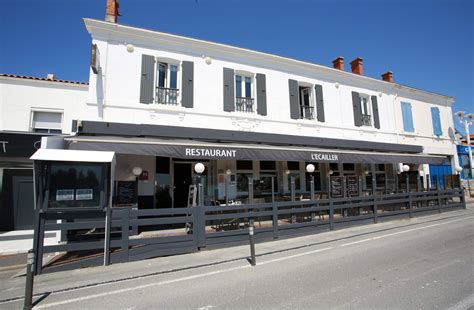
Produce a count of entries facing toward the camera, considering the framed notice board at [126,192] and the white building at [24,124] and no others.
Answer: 2

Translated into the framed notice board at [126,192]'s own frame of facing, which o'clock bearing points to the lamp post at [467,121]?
The lamp post is roughly at 9 o'clock from the framed notice board.

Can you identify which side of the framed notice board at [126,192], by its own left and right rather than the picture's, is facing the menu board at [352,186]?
left

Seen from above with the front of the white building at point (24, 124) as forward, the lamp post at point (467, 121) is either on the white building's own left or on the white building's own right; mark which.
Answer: on the white building's own left

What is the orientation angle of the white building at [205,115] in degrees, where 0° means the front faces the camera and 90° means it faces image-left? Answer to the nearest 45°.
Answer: approximately 315°
